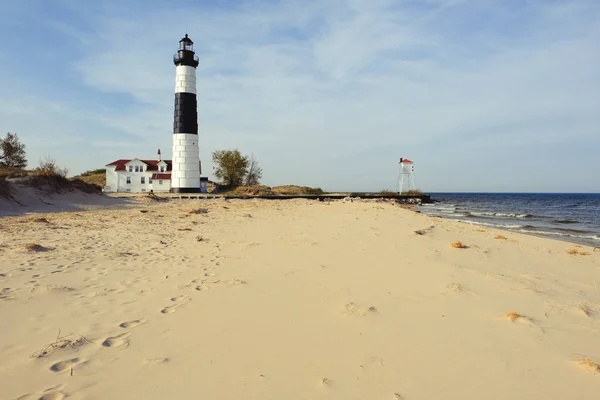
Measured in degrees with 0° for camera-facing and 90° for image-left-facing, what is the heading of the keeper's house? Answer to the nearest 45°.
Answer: approximately 0°

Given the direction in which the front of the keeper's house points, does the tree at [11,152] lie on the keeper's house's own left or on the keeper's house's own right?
on the keeper's house's own right

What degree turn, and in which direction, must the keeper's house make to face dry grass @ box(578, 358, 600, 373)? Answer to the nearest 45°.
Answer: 0° — it already faces it

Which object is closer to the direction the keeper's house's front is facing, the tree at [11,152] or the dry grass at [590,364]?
the dry grass

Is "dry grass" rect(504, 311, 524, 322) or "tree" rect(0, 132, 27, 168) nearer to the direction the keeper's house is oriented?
the dry grass

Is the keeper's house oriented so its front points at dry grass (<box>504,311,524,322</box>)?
yes

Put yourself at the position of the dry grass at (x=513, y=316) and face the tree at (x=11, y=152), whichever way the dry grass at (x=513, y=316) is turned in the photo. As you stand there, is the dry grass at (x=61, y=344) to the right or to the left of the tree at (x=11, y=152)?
left

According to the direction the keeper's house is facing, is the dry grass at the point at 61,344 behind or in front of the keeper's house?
in front

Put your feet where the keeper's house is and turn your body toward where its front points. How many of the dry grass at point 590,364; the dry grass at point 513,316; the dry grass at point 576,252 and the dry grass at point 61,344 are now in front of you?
4
